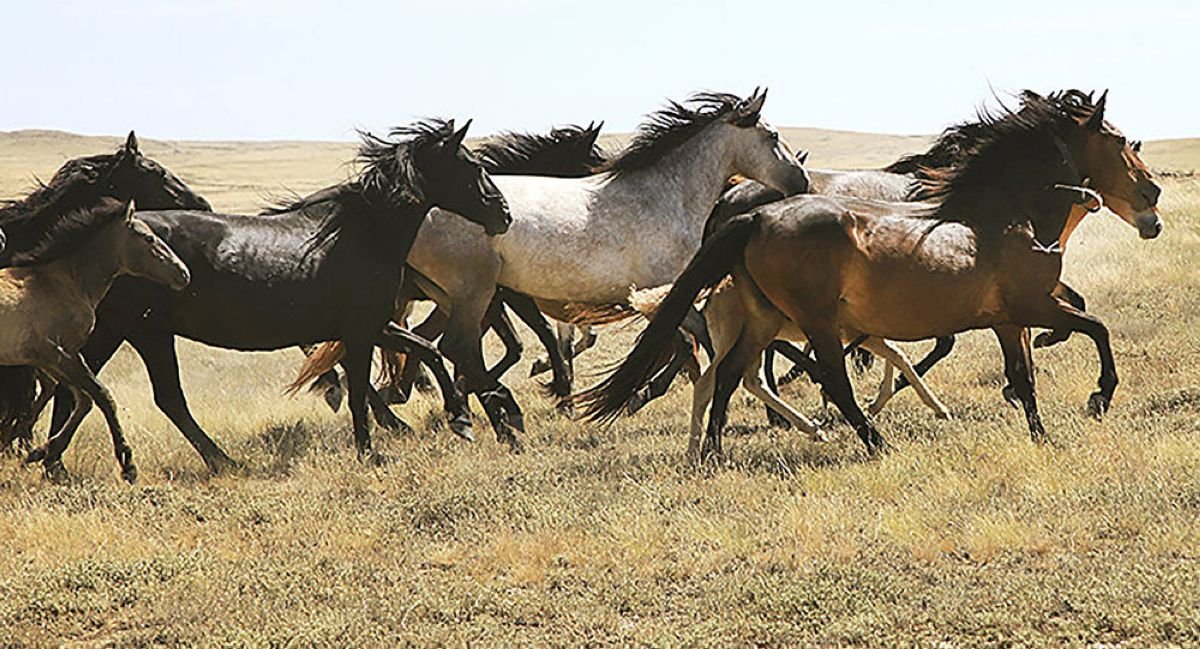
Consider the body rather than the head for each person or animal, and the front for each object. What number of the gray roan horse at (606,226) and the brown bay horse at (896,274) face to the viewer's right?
2

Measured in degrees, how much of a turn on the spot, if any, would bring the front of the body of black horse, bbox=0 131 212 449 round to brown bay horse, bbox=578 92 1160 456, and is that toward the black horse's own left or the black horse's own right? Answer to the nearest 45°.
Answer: approximately 45° to the black horse's own right

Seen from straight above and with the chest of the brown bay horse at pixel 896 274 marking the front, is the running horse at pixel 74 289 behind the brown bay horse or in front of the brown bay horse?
behind

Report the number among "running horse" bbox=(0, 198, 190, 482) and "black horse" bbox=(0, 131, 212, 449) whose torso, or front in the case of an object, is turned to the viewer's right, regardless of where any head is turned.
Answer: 2

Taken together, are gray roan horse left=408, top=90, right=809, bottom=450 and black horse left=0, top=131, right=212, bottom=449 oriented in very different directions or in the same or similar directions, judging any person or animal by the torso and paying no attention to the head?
same or similar directions

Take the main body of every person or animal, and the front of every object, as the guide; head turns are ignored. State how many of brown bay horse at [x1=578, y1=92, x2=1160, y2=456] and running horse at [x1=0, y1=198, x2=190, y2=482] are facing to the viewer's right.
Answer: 2

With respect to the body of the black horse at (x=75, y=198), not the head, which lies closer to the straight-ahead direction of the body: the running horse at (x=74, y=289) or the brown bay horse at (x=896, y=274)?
the brown bay horse

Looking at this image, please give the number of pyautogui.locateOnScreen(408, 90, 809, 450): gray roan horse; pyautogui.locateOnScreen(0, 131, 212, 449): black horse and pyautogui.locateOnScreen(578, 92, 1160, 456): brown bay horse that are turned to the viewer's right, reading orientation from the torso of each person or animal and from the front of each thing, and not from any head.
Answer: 3

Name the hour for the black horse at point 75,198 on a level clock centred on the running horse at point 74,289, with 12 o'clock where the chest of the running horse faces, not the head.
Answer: The black horse is roughly at 9 o'clock from the running horse.

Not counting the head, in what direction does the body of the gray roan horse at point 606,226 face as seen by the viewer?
to the viewer's right

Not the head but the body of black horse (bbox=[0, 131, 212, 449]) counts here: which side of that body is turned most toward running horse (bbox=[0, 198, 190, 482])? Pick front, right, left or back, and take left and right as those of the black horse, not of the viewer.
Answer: right

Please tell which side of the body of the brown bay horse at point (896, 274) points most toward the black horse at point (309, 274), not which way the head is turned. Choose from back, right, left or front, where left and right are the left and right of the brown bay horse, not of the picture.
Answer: back

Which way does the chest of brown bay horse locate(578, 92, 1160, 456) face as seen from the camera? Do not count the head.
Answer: to the viewer's right

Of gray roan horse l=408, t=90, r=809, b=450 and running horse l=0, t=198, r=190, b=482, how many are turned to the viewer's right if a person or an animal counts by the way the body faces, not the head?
2

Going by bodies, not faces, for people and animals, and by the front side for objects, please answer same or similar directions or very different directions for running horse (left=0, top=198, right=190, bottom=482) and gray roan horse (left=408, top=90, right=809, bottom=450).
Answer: same or similar directions

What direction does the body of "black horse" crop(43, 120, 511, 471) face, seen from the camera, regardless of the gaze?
to the viewer's right

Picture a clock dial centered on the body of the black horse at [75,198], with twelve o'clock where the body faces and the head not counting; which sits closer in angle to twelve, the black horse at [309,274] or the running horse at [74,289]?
the black horse at [309,274]

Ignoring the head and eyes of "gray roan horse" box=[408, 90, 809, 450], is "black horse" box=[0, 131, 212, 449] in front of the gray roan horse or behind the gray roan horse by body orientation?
behind

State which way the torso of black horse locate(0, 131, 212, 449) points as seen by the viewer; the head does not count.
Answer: to the viewer's right
